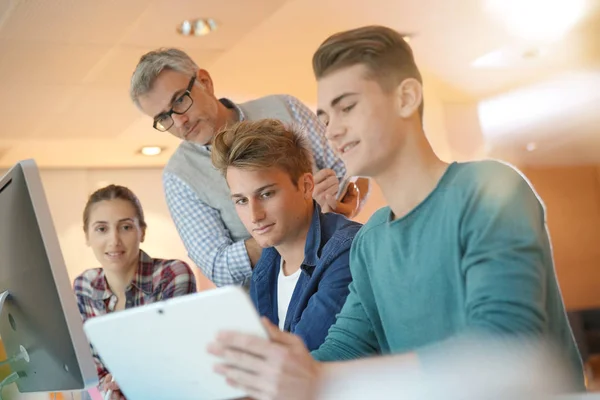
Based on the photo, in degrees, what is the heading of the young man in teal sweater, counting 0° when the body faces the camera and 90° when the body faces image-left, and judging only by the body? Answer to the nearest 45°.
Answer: approximately 45°

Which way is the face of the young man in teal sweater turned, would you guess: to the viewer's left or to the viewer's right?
to the viewer's left

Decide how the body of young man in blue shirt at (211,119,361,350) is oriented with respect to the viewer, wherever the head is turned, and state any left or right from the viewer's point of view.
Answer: facing the viewer and to the left of the viewer

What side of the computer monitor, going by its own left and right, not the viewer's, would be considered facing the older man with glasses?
front

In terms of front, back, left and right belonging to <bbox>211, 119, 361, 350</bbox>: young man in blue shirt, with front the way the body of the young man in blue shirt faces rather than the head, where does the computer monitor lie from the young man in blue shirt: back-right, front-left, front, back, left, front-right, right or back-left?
front

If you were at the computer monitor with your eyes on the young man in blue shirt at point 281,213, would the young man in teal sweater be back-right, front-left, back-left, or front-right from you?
front-right

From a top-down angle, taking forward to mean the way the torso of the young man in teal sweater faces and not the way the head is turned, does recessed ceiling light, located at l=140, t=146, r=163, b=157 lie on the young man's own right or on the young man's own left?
on the young man's own right

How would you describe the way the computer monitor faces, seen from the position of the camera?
facing away from the viewer and to the right of the viewer

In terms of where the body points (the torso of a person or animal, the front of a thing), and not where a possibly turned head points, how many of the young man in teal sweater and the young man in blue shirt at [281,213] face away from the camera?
0

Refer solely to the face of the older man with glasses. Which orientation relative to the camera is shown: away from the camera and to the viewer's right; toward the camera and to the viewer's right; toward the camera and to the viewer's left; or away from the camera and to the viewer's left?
toward the camera and to the viewer's left

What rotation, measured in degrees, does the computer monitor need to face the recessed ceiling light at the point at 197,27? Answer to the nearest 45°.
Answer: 0° — it already faces it
